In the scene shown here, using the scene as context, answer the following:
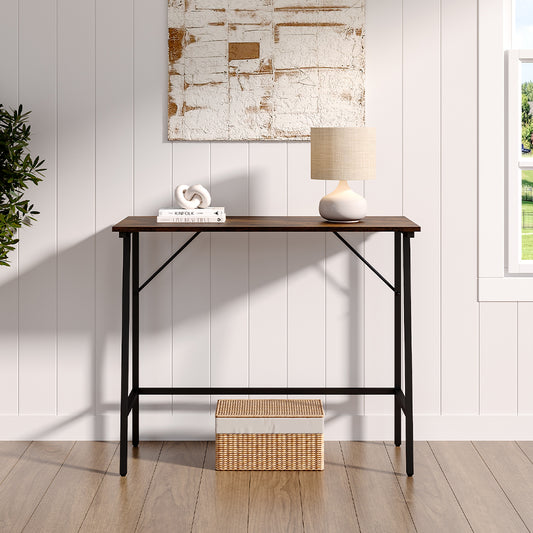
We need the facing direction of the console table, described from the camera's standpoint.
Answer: facing the viewer

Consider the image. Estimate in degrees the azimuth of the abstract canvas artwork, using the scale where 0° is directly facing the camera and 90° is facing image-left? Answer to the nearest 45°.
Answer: approximately 0°

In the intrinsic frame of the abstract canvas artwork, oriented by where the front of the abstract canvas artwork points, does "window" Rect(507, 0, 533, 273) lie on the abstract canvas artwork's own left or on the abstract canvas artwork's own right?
on the abstract canvas artwork's own left

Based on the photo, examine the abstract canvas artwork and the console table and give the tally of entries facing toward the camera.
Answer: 2

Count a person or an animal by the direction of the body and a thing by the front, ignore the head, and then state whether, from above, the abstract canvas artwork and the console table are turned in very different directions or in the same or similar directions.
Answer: same or similar directions
